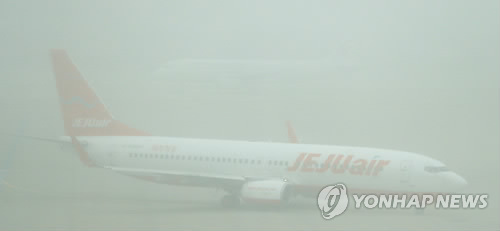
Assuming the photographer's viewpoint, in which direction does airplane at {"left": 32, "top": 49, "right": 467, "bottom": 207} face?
facing the viewer and to the right of the viewer
